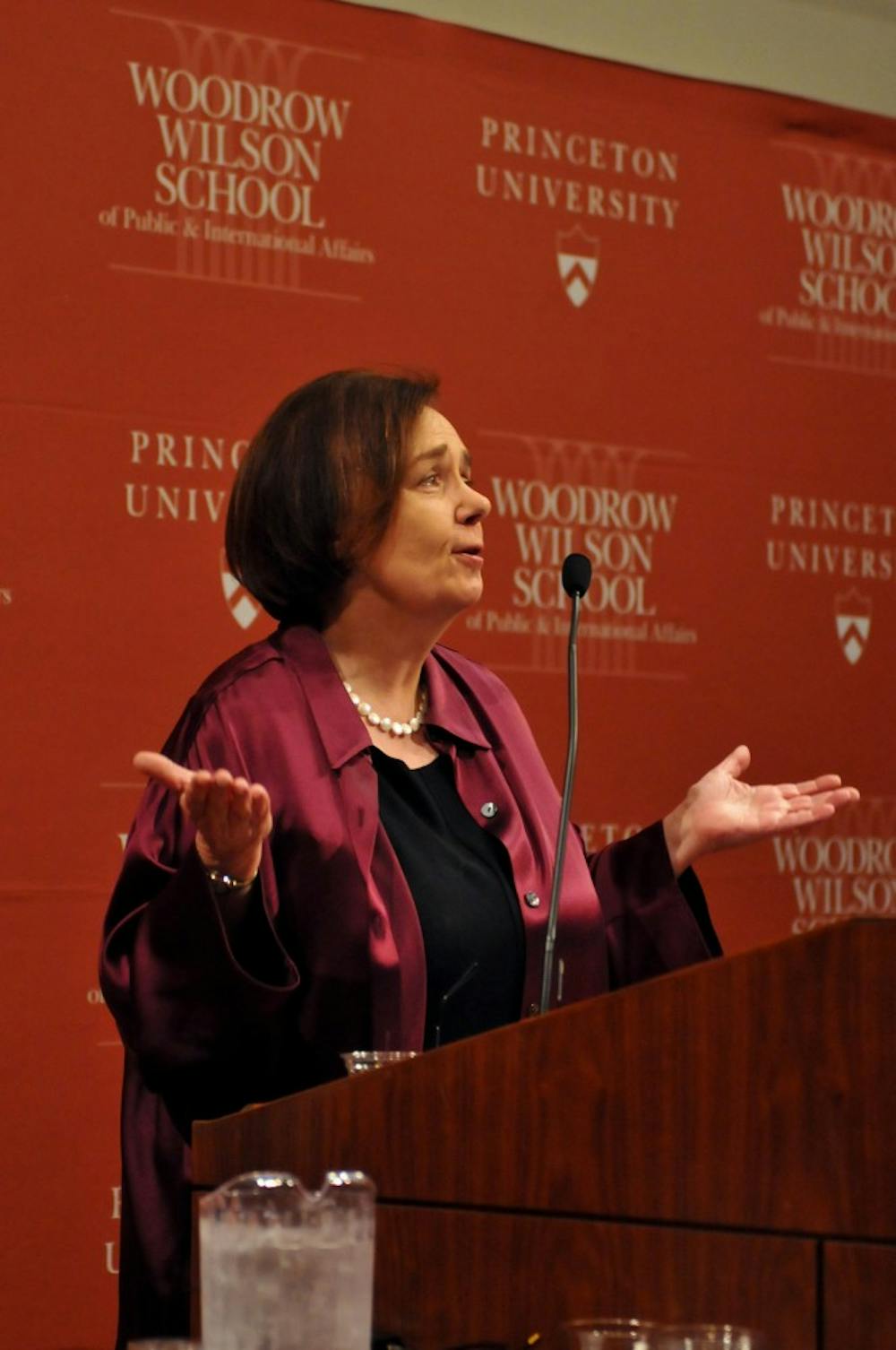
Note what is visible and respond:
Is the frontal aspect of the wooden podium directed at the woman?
no

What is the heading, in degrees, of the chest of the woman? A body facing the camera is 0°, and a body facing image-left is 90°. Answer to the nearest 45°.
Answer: approximately 315°

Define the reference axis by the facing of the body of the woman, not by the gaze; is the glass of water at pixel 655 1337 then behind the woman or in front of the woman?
in front

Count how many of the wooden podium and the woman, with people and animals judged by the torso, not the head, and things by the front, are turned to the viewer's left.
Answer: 0

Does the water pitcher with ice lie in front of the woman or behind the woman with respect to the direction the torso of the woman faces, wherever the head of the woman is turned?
in front

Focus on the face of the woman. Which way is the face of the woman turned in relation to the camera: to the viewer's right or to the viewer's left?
to the viewer's right

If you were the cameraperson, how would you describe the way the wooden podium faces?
facing to the right of the viewer
